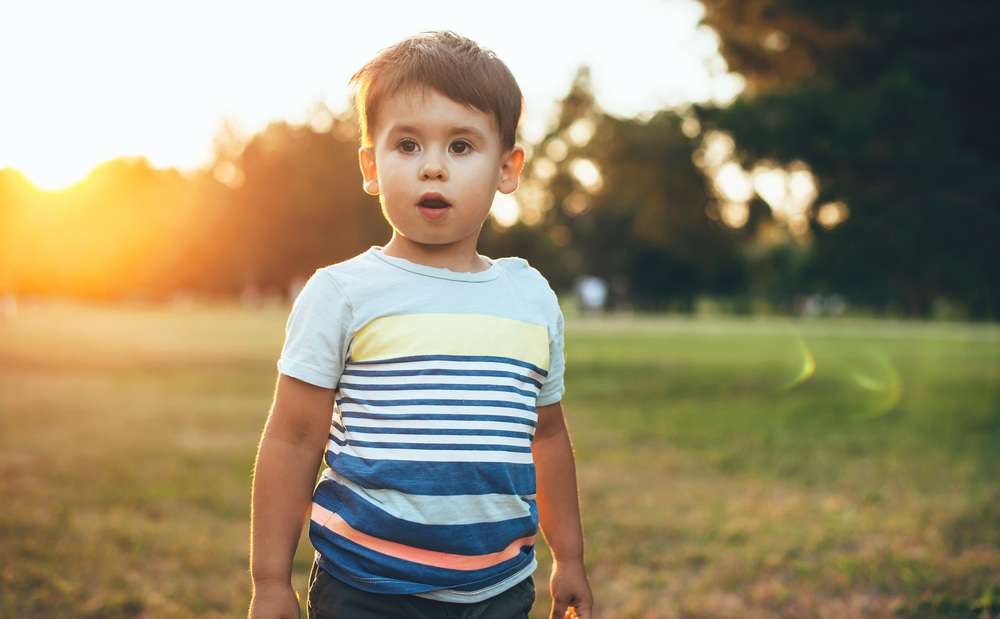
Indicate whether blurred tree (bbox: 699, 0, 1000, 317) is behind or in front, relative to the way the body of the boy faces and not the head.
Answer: behind

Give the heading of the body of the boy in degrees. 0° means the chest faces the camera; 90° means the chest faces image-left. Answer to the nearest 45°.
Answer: approximately 0°
